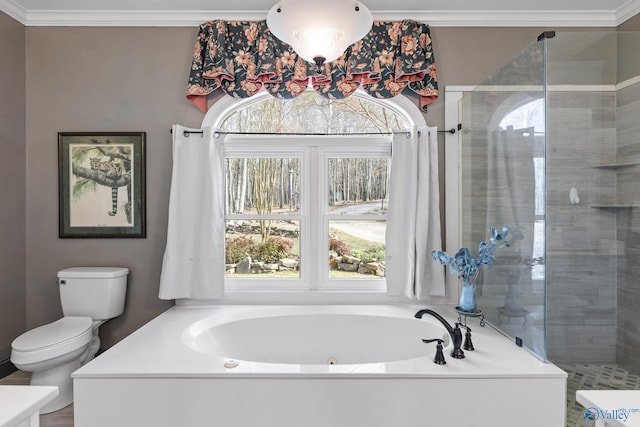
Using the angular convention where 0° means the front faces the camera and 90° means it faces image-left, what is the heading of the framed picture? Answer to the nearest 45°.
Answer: approximately 0°

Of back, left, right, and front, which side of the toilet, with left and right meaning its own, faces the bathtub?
left

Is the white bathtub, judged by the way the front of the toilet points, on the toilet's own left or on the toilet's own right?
on the toilet's own left

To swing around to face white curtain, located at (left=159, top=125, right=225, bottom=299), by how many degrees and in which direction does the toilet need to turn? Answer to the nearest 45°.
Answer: approximately 135° to its left

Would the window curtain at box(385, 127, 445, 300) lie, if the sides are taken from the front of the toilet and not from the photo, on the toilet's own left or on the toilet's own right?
on the toilet's own left

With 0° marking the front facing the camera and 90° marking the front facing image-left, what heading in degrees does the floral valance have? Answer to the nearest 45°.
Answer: approximately 0°

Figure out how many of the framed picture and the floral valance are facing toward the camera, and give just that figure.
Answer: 2
